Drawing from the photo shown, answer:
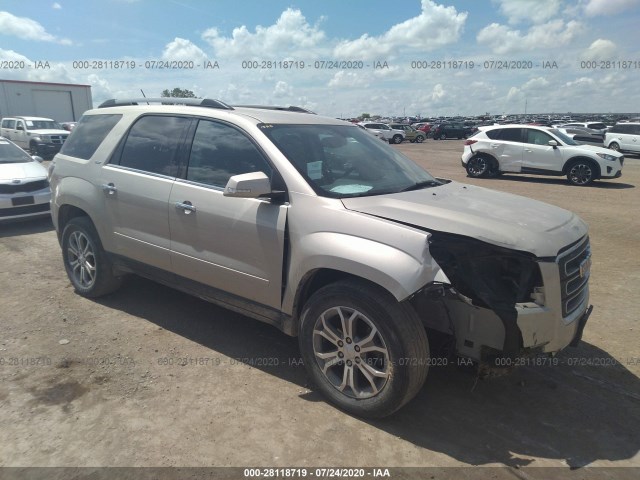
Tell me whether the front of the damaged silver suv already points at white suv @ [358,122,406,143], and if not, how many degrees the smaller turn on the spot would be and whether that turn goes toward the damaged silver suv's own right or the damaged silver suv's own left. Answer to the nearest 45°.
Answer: approximately 135° to the damaged silver suv's own left

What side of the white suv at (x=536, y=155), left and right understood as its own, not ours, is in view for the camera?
right

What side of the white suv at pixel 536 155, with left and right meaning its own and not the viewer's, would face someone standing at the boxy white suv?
back

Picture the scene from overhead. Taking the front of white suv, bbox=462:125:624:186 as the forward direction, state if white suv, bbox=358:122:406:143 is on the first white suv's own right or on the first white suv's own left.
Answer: on the first white suv's own left

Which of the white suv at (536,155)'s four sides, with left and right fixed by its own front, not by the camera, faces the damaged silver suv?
right

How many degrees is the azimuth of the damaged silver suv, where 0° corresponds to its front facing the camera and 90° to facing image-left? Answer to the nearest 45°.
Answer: approximately 315°

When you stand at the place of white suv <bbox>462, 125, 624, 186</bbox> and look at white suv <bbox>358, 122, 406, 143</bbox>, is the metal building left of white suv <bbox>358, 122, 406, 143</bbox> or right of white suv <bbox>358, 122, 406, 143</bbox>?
left

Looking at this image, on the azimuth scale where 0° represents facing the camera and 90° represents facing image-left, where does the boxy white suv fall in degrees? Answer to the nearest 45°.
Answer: approximately 315°

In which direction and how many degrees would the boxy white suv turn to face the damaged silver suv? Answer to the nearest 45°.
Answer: approximately 45° to its right

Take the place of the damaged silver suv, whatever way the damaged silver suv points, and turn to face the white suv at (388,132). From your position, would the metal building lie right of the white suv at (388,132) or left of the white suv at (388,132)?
left
